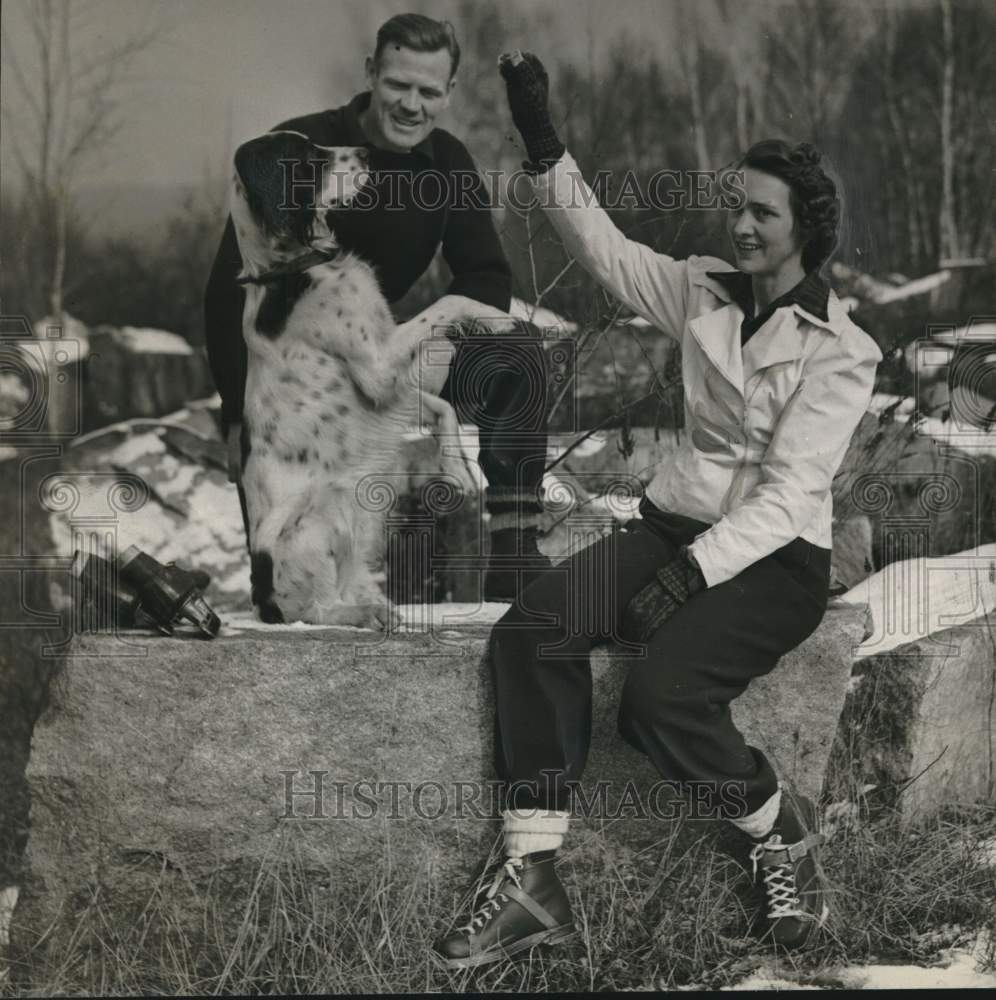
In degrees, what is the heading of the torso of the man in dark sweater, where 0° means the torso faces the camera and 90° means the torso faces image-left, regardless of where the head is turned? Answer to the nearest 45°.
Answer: approximately 0°

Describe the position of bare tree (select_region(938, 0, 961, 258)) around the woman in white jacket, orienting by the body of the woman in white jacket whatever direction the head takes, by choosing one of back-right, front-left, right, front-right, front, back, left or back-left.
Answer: back

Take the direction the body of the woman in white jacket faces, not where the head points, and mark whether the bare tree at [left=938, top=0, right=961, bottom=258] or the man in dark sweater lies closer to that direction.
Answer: the man in dark sweater

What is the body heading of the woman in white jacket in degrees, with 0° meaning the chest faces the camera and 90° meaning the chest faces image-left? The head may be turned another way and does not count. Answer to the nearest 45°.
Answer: approximately 45°

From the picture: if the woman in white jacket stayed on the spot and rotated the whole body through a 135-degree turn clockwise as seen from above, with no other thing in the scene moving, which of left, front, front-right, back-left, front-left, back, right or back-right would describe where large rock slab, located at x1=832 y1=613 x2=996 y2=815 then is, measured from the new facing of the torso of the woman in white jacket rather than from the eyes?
front-right

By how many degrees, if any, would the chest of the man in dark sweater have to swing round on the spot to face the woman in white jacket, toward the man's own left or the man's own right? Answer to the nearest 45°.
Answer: approximately 45° to the man's own left

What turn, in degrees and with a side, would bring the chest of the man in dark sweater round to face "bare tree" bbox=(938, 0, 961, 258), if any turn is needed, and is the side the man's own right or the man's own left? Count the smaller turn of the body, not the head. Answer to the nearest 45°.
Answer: approximately 90° to the man's own left
